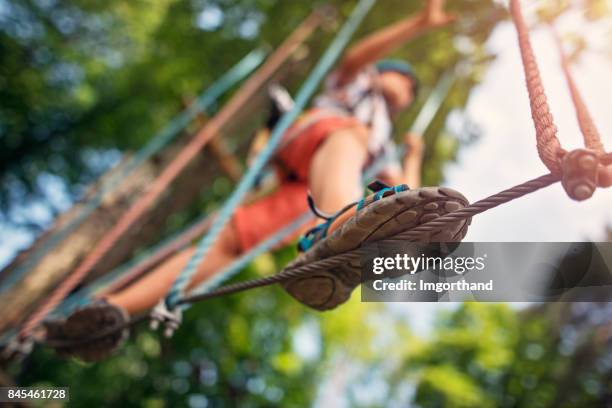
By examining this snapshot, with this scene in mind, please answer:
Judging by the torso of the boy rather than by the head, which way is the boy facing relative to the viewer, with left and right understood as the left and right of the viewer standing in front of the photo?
facing the viewer and to the right of the viewer
